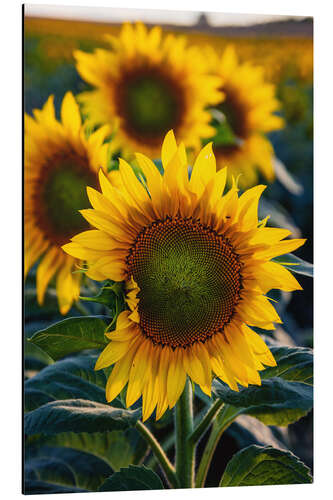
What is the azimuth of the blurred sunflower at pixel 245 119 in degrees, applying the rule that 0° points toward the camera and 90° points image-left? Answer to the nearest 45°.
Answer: approximately 0°

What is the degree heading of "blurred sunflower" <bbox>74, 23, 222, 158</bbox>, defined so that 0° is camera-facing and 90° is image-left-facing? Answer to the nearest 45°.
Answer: approximately 0°

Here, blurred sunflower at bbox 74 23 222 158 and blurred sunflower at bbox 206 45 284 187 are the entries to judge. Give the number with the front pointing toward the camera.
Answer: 2
